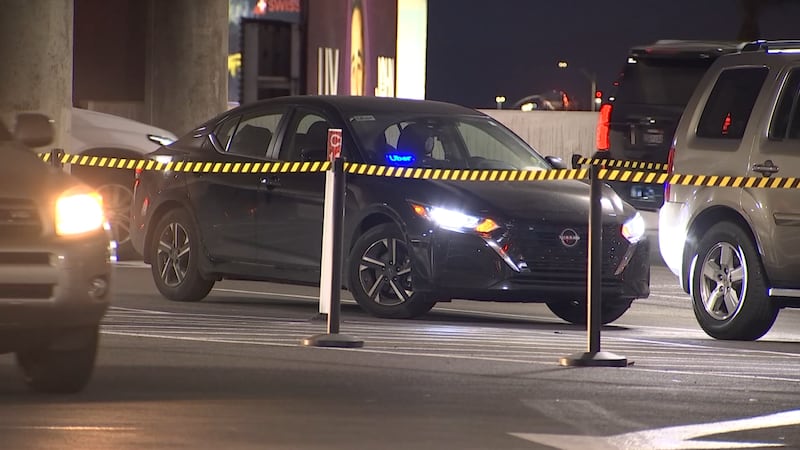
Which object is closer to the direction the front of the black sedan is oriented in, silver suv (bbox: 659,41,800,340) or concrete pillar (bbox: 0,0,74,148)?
the silver suv

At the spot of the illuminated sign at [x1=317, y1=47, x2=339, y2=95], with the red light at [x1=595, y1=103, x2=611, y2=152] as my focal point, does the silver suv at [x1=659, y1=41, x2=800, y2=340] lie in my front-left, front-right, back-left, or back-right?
front-right

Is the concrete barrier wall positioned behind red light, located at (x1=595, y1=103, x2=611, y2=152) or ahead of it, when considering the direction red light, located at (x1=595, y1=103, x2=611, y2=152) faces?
behind

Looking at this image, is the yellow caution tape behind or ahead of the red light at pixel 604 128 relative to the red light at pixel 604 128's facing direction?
ahead

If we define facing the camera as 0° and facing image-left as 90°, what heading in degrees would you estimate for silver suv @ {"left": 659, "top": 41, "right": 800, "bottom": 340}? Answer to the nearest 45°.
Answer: approximately 315°

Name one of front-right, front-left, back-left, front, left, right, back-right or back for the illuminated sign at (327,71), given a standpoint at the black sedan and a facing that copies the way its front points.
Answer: back-left

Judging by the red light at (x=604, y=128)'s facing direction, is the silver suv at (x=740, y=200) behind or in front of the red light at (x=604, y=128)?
in front

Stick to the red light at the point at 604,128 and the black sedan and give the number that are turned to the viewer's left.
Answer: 0

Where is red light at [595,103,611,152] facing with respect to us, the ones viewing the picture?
facing the viewer
